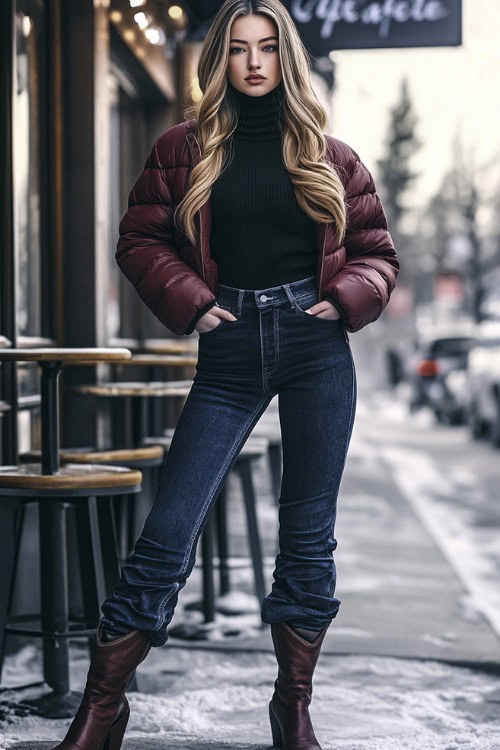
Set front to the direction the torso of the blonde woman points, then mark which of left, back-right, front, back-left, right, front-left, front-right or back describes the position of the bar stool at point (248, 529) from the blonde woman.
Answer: back

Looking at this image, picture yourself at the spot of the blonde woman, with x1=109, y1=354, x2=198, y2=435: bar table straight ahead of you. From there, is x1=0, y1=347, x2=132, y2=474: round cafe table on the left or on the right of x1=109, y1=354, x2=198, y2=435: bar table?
left

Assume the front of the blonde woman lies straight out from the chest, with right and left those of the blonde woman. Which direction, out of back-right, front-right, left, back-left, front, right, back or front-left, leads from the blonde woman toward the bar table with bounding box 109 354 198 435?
back

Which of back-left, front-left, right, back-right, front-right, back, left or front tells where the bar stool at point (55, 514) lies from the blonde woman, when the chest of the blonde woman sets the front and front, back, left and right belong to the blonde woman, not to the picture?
back-right

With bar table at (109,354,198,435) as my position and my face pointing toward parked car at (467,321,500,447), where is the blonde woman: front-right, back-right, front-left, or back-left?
back-right

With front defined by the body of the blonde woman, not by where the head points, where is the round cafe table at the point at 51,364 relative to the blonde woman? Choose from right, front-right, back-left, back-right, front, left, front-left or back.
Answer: back-right

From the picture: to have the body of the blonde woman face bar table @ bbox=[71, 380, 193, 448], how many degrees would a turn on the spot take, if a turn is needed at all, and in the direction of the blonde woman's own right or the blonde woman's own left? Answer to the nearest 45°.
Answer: approximately 180°

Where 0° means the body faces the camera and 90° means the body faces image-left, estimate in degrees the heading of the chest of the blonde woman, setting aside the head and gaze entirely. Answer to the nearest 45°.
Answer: approximately 0°
